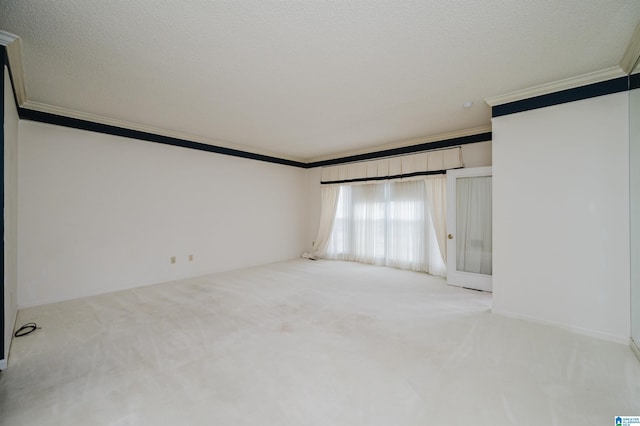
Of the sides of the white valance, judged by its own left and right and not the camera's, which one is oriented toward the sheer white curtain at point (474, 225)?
left

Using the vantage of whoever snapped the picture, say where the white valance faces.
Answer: facing the viewer and to the left of the viewer
